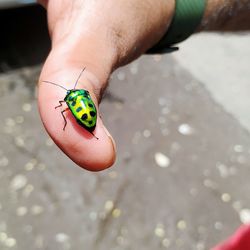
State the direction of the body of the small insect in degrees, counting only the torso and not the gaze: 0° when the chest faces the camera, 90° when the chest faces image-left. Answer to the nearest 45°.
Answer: approximately 135°
